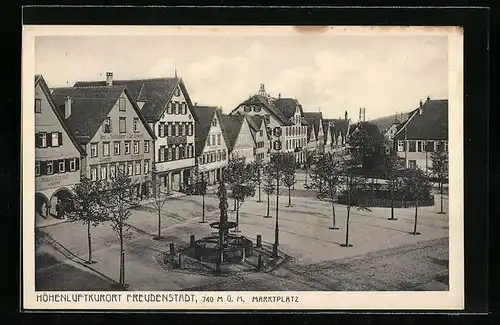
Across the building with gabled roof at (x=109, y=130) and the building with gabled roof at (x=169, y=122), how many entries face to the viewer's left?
0

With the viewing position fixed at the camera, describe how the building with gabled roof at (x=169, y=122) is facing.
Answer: facing the viewer and to the right of the viewer

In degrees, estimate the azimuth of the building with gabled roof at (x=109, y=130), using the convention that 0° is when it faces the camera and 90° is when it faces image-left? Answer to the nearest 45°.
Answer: approximately 315°

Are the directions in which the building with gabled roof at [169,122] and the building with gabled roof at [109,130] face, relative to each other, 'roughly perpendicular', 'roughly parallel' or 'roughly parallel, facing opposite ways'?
roughly parallel
